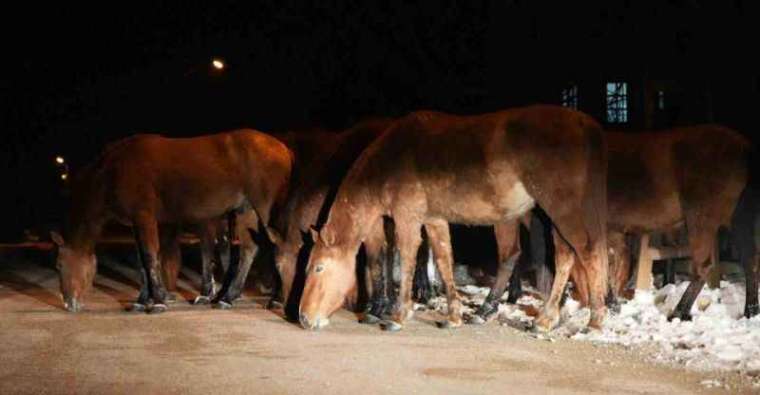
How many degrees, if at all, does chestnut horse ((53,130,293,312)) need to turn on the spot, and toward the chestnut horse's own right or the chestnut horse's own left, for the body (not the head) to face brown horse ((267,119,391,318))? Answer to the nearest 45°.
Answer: approximately 135° to the chestnut horse's own left

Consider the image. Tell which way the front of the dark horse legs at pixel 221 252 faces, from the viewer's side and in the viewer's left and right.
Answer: facing to the left of the viewer

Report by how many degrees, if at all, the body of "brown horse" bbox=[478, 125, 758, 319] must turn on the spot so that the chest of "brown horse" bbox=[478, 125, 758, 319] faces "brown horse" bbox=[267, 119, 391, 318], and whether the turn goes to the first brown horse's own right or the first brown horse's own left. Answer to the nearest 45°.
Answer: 0° — it already faces it

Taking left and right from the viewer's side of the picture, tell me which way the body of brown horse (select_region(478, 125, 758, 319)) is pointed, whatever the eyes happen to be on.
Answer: facing to the left of the viewer

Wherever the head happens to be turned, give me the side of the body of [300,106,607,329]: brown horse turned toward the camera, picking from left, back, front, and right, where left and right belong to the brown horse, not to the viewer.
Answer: left

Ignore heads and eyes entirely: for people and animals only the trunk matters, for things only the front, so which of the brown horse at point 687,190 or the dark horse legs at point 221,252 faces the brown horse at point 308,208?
the brown horse at point 687,190

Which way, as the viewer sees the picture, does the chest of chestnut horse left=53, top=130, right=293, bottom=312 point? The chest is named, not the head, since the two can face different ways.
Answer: to the viewer's left

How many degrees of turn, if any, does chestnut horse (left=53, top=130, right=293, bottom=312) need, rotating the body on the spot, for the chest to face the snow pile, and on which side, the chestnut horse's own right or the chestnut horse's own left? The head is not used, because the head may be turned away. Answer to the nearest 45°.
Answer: approximately 135° to the chestnut horse's own left

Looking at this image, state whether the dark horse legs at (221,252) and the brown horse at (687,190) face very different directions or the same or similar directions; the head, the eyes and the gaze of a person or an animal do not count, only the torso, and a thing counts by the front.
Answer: same or similar directions

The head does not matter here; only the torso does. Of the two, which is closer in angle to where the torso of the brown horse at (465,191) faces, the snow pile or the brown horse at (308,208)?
the brown horse

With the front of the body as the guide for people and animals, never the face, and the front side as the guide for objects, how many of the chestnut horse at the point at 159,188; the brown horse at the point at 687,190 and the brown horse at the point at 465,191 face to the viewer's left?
3

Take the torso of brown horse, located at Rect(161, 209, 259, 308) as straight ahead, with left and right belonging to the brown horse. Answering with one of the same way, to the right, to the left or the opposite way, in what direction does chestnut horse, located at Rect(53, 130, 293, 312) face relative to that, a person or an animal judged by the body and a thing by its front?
the same way

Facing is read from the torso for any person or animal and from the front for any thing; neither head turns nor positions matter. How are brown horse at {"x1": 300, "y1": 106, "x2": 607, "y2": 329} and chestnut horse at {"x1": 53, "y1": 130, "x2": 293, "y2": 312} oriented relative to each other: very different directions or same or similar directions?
same or similar directions

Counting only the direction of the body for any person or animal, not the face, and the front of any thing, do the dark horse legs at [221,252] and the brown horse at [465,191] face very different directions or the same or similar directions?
same or similar directions

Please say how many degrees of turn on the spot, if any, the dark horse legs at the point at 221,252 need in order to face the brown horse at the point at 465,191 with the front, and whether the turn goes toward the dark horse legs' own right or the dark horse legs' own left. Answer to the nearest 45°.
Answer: approximately 135° to the dark horse legs' own left

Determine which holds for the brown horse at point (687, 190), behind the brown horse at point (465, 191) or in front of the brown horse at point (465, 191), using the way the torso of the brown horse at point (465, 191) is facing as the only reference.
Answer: behind
